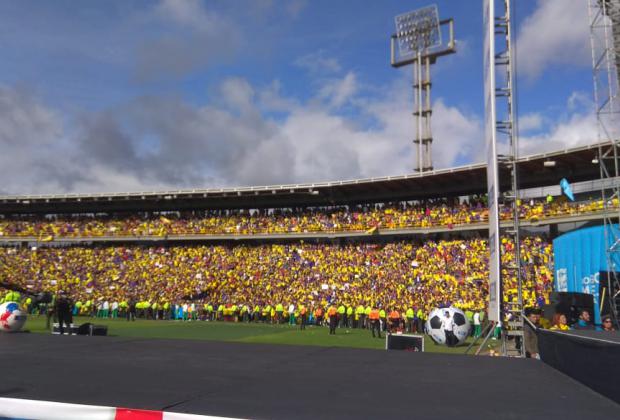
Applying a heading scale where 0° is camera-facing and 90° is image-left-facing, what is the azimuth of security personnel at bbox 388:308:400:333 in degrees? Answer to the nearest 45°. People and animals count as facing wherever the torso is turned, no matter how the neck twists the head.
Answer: approximately 180°

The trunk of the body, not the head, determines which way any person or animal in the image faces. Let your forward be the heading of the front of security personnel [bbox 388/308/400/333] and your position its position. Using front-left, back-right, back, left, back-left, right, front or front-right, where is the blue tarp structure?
right

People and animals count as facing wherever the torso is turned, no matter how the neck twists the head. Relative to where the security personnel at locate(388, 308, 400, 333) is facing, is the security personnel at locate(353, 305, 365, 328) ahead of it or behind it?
ahead

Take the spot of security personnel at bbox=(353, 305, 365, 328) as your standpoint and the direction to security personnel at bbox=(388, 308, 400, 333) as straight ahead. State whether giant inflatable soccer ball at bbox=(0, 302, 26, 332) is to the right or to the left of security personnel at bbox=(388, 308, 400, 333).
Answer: right

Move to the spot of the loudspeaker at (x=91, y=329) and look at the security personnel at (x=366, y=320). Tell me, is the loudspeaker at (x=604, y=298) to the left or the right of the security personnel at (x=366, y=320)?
right

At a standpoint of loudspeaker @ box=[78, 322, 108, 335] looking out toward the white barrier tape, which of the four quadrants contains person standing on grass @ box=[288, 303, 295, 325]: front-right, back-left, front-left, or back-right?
back-left
